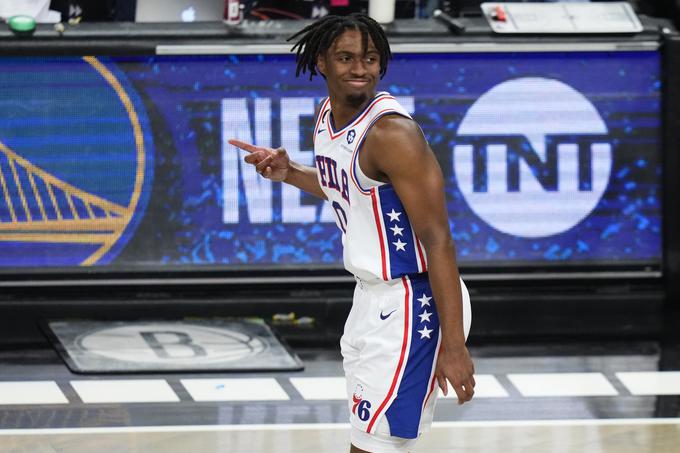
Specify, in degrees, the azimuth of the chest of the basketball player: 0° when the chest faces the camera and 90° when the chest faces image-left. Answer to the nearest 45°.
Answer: approximately 45°
